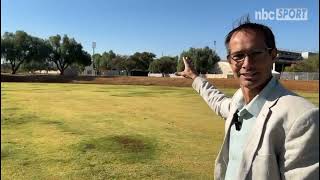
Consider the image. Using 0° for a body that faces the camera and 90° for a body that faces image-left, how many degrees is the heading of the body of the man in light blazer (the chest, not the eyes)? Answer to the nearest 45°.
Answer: approximately 45°
